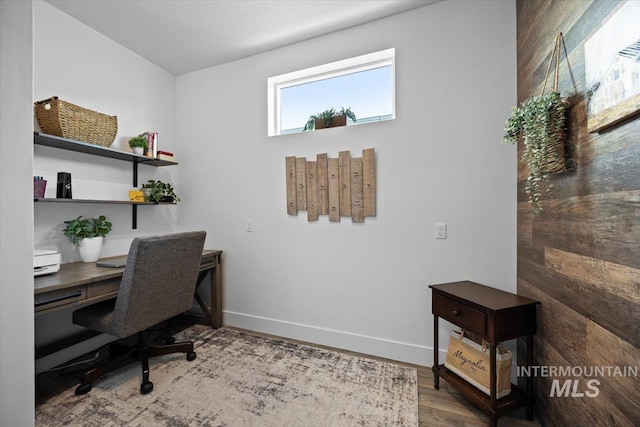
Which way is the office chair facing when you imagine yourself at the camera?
facing away from the viewer and to the left of the viewer

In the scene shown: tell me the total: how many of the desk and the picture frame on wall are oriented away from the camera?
0

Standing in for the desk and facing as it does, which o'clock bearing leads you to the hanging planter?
The hanging planter is roughly at 12 o'clock from the desk.

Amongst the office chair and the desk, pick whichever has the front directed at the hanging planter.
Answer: the desk

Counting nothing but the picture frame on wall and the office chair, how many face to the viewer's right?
0

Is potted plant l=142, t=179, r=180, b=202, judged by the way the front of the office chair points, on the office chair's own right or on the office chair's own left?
on the office chair's own right

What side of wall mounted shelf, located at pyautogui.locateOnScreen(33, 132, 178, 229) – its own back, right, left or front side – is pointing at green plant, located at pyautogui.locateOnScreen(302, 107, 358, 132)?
front

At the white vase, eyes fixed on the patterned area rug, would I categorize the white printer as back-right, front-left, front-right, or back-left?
front-right

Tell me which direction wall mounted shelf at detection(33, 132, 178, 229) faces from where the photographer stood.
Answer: facing the viewer and to the right of the viewer

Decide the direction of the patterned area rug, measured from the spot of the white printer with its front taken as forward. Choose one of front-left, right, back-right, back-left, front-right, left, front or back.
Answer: front
